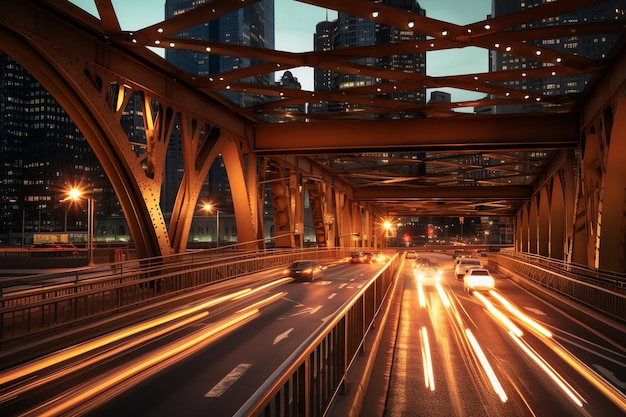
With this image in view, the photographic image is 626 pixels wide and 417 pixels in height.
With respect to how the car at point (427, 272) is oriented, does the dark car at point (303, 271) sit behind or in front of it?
in front

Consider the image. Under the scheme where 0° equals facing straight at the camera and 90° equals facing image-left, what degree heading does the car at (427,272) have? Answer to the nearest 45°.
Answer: approximately 0°

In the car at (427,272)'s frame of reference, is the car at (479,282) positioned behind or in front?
in front
